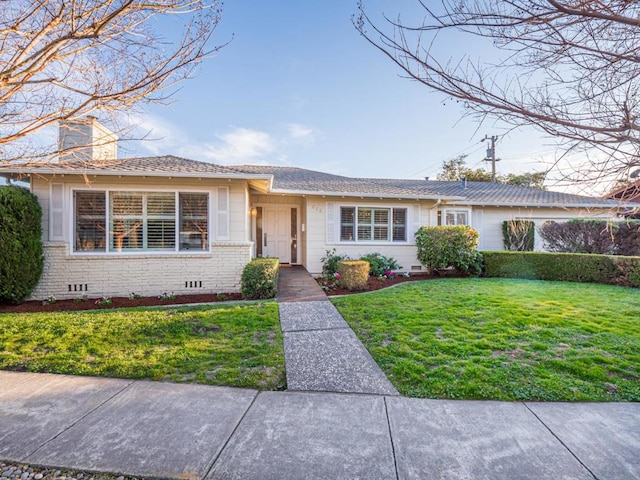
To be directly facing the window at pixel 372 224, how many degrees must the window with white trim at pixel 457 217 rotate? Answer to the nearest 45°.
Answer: approximately 45° to its right

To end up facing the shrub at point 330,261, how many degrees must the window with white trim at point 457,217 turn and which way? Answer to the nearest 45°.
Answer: approximately 45° to its right

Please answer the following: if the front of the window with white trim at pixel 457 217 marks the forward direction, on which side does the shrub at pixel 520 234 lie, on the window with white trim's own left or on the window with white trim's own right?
on the window with white trim's own left

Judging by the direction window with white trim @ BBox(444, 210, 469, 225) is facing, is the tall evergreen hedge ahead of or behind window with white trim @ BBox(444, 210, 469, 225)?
ahead

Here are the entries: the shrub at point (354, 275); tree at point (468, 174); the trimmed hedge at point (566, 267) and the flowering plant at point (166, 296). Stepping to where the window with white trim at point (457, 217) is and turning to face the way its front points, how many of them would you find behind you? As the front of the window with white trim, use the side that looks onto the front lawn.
1

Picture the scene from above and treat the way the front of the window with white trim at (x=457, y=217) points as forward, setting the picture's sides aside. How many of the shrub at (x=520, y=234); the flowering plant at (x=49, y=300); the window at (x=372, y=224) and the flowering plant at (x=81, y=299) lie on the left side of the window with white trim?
1

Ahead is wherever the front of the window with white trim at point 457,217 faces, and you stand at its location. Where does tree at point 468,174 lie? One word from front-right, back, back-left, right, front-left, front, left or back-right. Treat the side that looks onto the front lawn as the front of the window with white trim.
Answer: back

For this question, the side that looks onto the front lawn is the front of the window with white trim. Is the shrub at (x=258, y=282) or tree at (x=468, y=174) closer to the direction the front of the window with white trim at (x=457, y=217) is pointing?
the shrub

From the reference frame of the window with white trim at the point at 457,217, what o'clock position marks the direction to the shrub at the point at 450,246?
The shrub is roughly at 12 o'clock from the window with white trim.

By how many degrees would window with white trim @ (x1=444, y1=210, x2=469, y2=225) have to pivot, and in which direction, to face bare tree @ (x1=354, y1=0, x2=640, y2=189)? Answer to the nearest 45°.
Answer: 0° — it already faces it

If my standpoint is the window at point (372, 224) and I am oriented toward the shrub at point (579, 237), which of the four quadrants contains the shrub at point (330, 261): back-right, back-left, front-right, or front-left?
back-right

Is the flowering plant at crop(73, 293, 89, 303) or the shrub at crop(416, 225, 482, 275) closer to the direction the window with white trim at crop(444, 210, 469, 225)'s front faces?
the shrub

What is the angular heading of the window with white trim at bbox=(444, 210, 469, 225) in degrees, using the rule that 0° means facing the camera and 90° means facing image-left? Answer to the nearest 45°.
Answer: approximately 0°

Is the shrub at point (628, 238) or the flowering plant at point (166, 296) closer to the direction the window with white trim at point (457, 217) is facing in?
the flowering plant

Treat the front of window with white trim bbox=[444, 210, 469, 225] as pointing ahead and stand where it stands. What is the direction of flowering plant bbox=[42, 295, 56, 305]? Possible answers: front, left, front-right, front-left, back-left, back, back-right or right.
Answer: front-right
